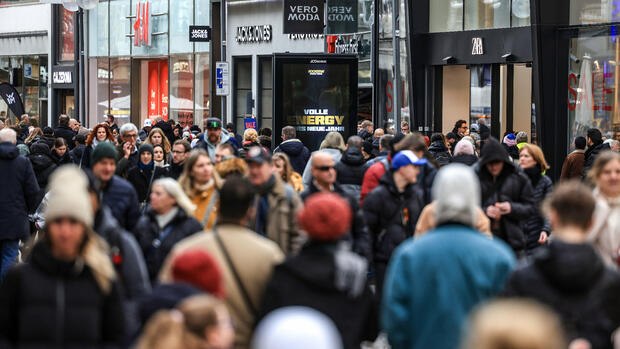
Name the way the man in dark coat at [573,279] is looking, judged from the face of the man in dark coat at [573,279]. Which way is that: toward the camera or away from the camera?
away from the camera

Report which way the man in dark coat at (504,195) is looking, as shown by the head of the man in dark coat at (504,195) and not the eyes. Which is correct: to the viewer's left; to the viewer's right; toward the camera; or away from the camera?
toward the camera

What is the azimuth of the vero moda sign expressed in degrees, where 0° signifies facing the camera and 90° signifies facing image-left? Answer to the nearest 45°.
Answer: approximately 0°

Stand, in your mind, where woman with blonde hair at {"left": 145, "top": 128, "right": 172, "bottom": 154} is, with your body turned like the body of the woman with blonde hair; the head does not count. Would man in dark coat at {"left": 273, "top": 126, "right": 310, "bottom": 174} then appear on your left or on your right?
on your left

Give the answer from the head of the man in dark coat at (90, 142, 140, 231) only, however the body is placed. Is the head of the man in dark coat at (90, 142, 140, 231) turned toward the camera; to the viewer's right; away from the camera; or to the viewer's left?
toward the camera

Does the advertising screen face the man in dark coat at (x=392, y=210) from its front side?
yes

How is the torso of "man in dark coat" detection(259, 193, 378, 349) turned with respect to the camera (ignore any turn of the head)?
away from the camera

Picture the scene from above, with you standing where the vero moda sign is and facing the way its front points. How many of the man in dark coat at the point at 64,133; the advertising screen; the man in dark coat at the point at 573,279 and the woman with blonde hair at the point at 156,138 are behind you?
0

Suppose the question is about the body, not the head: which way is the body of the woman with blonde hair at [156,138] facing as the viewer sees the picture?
toward the camera

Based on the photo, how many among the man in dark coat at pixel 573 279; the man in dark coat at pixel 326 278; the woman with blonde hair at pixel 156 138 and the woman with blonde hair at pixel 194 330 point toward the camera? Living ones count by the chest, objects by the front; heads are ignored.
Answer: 1

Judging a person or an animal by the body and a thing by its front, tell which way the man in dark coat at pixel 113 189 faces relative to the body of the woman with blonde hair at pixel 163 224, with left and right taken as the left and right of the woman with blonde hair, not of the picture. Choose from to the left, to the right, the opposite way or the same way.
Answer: the same way

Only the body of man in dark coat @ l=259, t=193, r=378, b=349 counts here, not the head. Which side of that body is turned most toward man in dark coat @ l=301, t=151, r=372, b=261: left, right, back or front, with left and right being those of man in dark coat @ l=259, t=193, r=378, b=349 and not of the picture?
front

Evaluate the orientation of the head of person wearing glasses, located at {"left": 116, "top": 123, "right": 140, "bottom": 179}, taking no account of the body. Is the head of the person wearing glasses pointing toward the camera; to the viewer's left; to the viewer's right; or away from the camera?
toward the camera

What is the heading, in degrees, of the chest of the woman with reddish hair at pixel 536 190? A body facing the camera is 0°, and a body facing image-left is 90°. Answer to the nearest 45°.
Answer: approximately 45°

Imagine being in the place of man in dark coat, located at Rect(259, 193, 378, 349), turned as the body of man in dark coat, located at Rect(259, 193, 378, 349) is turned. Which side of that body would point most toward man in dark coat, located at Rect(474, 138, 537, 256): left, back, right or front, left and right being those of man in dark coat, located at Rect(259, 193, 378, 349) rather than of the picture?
front
